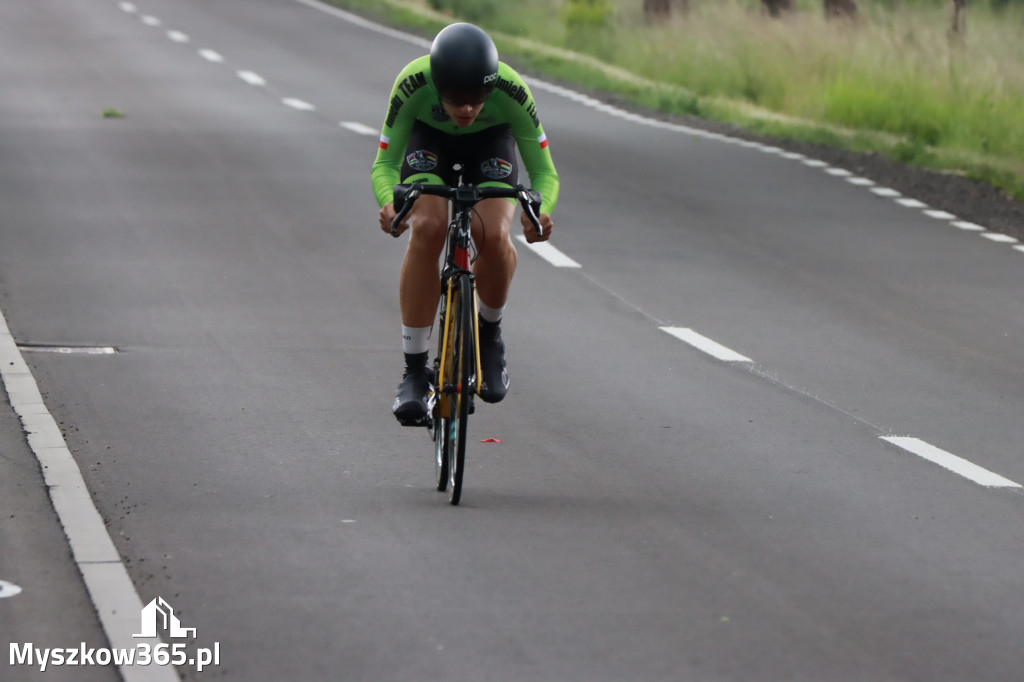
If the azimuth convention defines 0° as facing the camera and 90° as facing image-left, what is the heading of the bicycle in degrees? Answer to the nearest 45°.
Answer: approximately 0°

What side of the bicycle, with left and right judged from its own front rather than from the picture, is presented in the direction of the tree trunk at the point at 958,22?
back

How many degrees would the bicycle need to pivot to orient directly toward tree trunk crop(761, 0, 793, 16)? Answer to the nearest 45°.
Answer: approximately 180°

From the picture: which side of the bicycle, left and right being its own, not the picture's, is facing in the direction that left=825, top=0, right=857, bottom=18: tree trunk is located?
back

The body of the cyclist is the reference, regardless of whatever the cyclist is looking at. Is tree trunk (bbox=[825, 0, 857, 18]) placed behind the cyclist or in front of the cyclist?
behind

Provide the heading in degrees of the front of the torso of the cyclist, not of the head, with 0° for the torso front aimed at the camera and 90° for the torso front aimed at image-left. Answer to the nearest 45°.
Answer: approximately 0°

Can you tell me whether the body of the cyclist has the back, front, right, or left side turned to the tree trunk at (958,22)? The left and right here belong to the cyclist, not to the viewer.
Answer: back

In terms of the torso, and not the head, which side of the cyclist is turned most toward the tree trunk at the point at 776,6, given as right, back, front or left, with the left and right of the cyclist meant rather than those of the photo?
back
